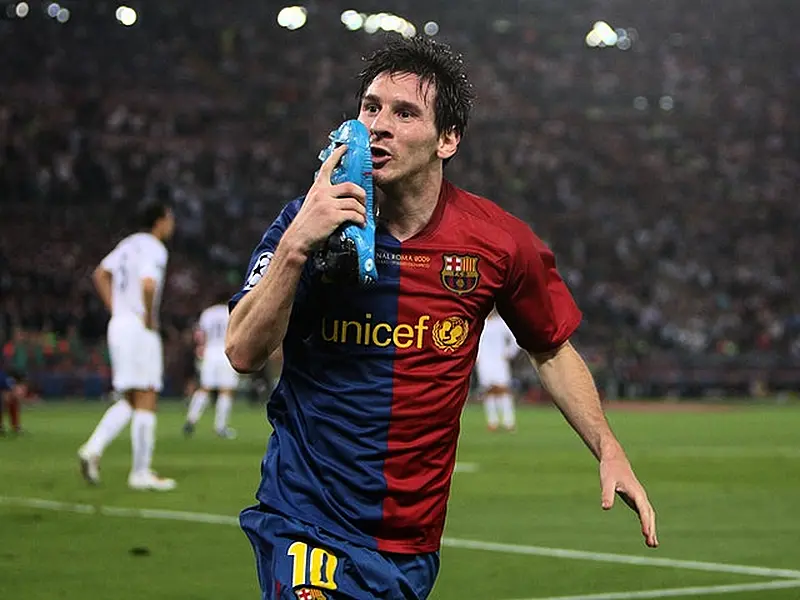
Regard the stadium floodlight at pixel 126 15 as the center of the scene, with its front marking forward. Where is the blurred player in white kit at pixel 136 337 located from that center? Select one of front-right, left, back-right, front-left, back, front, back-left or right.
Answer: front

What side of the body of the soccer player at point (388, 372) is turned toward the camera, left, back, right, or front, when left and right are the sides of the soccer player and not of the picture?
front

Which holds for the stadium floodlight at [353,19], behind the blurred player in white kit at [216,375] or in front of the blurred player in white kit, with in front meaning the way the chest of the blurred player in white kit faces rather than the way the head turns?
in front

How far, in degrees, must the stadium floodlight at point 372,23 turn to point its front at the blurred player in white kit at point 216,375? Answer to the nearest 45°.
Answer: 0° — it already faces them

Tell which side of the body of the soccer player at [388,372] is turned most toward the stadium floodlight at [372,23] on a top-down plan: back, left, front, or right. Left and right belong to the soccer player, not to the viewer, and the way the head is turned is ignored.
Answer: back

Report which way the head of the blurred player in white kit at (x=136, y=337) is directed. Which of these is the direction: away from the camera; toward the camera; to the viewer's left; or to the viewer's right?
to the viewer's right

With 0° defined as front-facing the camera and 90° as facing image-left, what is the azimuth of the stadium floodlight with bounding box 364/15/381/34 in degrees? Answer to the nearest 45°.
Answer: approximately 0°

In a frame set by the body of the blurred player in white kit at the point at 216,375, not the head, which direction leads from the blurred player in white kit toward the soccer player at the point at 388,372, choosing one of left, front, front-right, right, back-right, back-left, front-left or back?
back-right

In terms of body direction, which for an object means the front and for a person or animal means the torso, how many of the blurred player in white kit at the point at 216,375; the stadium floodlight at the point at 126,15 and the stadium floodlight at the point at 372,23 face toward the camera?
2

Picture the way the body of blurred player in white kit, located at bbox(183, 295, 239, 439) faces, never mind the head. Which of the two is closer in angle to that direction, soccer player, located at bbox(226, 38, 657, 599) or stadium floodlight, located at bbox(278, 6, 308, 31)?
the stadium floodlight

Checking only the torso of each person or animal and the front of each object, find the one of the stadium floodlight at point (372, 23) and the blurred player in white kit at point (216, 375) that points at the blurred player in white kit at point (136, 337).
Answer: the stadium floodlight

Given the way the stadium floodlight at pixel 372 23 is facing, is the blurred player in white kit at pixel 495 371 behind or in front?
in front

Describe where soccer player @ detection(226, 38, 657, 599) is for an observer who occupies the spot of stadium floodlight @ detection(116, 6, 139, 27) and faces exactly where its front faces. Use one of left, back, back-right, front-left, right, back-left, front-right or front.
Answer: front

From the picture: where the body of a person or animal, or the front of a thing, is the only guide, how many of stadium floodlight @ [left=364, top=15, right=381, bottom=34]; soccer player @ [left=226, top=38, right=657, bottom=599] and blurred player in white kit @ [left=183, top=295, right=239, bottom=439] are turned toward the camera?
2
